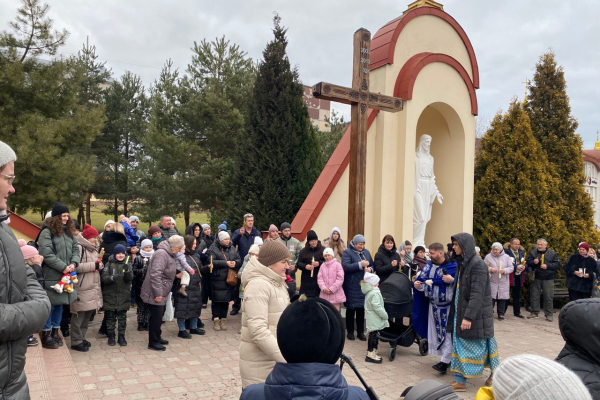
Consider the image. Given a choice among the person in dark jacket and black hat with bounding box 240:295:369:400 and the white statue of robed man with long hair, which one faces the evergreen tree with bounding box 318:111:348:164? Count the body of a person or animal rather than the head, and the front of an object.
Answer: the person in dark jacket and black hat

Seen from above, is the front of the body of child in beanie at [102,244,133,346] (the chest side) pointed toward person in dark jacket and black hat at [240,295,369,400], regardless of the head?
yes

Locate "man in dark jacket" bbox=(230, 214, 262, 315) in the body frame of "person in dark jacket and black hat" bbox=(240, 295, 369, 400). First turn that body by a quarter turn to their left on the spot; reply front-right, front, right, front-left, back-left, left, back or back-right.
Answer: right

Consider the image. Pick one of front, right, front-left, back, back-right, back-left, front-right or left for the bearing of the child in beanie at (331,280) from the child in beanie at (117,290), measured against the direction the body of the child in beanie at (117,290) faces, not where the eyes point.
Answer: left

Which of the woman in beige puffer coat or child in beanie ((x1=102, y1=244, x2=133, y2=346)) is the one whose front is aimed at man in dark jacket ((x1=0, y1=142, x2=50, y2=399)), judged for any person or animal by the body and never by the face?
the child in beanie

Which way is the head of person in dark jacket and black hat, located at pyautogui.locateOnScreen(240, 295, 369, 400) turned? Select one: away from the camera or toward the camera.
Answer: away from the camera

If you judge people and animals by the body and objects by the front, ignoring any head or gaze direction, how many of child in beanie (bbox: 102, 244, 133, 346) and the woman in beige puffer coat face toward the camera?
1

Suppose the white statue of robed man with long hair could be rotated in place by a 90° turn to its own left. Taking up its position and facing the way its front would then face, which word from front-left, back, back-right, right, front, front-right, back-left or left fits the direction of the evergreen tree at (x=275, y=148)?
back-left

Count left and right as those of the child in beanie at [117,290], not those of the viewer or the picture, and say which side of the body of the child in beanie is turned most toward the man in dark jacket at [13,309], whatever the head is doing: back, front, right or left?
front

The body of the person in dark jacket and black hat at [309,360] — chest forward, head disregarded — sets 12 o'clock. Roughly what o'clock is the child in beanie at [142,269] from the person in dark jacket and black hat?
The child in beanie is roughly at 11 o'clock from the person in dark jacket and black hat.

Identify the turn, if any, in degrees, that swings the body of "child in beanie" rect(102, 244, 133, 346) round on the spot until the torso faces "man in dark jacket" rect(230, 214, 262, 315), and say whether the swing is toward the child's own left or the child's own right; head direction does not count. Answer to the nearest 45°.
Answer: approximately 135° to the child's own left

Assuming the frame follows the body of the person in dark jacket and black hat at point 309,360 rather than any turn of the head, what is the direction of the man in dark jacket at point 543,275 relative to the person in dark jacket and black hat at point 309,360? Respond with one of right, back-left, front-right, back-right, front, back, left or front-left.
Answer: front-right

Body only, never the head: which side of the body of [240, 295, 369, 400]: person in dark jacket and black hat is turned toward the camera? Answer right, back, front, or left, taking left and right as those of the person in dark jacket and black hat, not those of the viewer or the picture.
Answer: back

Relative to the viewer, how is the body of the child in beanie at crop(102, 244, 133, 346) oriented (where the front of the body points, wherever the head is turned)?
toward the camera

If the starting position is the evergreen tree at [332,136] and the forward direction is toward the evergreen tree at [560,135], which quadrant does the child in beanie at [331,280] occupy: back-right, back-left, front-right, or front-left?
front-right
